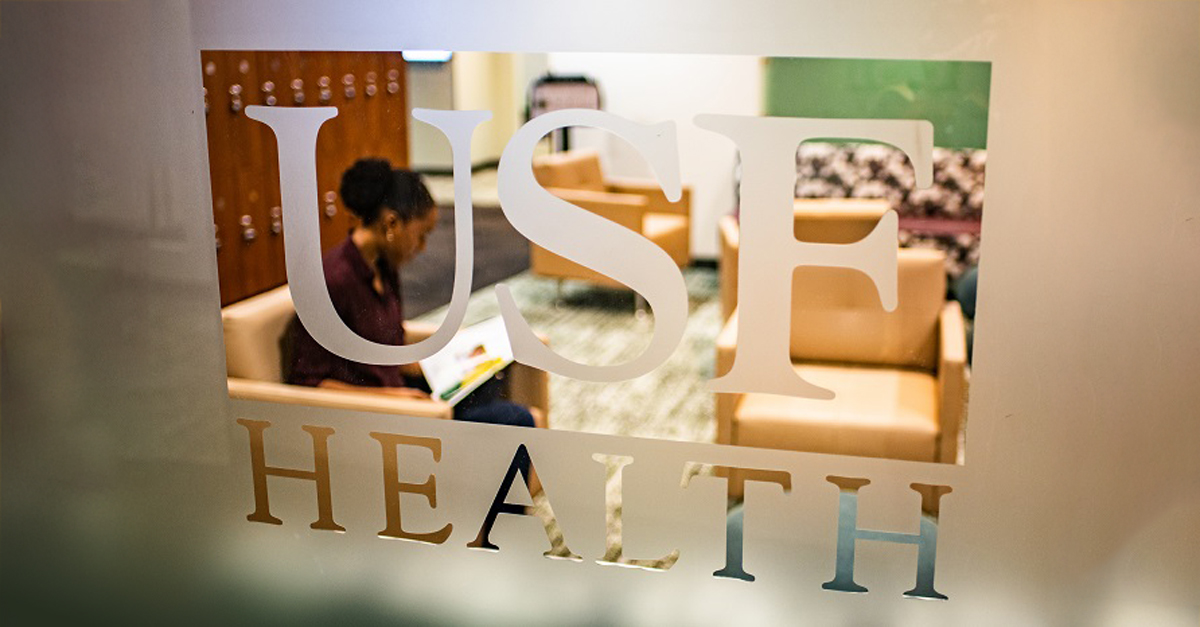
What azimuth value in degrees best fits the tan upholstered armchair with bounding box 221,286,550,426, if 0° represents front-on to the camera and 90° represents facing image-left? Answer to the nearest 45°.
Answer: approximately 270°

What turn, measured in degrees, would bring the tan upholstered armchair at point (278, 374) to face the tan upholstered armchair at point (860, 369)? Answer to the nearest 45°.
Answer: approximately 45° to its right

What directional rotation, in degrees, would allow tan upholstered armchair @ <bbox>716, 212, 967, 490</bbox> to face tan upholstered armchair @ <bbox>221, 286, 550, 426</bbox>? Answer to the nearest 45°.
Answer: approximately 90° to its right

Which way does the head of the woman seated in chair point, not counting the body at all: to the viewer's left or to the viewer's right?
to the viewer's right

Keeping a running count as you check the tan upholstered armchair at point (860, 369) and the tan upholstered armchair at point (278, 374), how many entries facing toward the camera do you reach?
1
